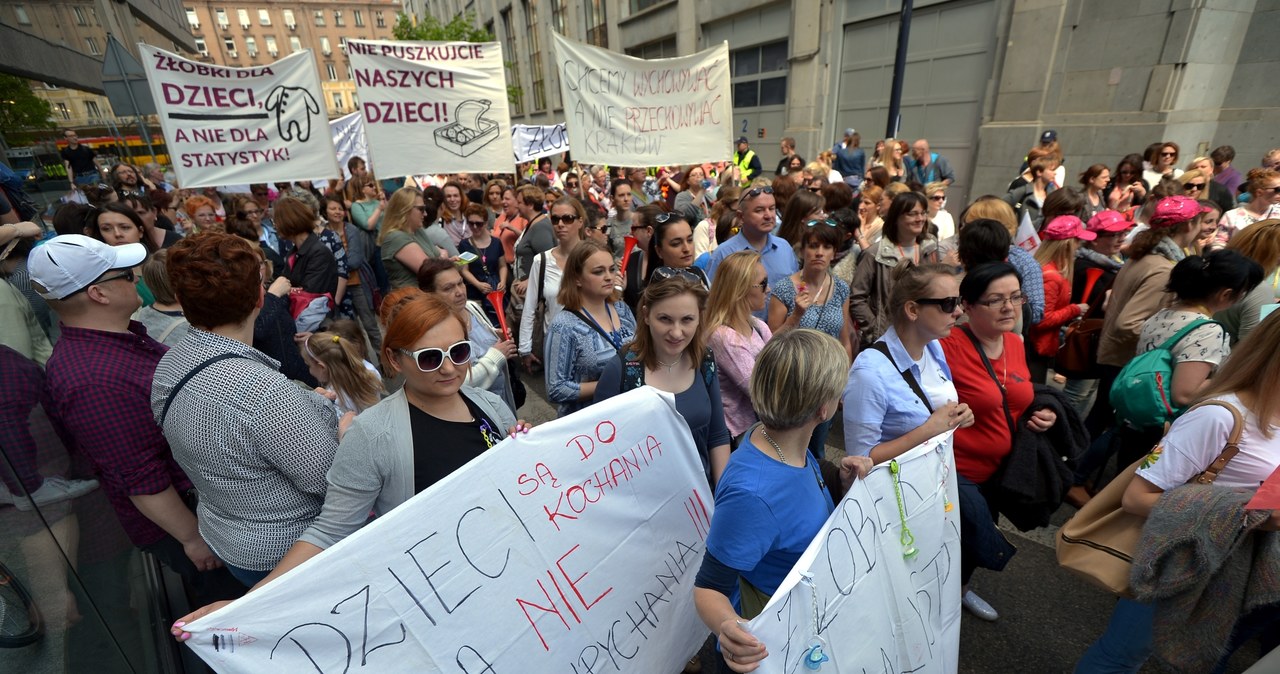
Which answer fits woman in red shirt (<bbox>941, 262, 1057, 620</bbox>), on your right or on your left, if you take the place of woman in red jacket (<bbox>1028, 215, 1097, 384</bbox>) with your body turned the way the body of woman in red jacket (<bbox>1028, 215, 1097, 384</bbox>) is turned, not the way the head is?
on your right

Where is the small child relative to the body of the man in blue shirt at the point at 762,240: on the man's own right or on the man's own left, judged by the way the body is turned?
on the man's own right

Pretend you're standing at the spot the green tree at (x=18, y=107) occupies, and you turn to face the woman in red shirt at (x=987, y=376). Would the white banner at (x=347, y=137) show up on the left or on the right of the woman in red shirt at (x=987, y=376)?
left

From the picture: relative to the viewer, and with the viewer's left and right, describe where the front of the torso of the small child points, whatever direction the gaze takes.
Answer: facing away from the viewer and to the left of the viewer

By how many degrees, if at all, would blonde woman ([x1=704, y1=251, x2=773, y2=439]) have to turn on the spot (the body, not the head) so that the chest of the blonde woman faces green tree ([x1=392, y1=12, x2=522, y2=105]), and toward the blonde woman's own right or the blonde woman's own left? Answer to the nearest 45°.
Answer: approximately 135° to the blonde woman's own left

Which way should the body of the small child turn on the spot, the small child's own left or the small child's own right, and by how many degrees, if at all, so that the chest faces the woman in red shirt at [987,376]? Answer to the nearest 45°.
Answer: approximately 180°

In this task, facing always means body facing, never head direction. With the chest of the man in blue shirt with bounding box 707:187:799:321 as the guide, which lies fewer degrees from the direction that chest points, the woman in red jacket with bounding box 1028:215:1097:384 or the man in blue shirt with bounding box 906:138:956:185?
the woman in red jacket

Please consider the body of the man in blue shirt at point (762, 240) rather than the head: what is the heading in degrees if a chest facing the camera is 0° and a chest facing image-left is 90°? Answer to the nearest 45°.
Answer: approximately 315°
